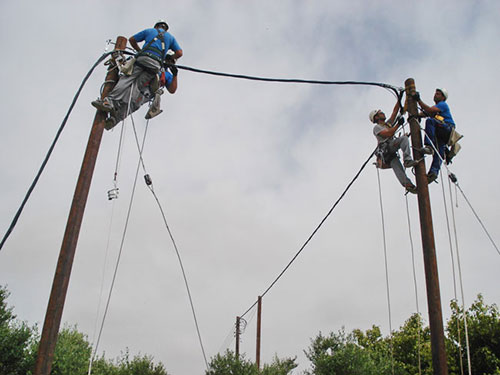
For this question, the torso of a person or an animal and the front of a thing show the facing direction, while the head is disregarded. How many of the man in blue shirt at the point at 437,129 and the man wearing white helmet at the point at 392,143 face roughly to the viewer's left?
1

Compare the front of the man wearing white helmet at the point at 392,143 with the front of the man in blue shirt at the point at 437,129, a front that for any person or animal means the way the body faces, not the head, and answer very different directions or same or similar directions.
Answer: very different directions

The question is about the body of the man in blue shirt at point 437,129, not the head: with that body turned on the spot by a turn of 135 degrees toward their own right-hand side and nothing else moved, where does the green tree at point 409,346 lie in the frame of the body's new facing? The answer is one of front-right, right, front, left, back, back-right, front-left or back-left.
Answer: front-left

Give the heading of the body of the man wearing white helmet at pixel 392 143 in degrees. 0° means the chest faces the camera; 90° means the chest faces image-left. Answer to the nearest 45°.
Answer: approximately 270°

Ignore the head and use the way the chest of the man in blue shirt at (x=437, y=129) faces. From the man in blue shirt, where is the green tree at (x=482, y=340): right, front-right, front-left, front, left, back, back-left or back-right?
right

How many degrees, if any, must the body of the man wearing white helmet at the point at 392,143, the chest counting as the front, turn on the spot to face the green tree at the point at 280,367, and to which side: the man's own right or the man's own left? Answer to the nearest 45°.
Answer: approximately 90° to the man's own left

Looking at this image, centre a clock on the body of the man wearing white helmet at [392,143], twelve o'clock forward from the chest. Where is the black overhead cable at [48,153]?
The black overhead cable is roughly at 5 o'clock from the man wearing white helmet.

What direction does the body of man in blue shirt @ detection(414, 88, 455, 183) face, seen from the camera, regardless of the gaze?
to the viewer's left

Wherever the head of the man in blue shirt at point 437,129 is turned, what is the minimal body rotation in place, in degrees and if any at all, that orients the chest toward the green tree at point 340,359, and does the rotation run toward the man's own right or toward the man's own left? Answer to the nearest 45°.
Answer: approximately 90° to the man's own right

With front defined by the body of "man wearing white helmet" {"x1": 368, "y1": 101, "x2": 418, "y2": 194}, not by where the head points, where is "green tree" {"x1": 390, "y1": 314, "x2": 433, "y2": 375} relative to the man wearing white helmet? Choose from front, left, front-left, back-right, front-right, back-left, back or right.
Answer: left

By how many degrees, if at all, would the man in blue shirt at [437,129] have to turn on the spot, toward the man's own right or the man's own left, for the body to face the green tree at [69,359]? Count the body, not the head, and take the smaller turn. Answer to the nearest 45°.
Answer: approximately 45° to the man's own right
